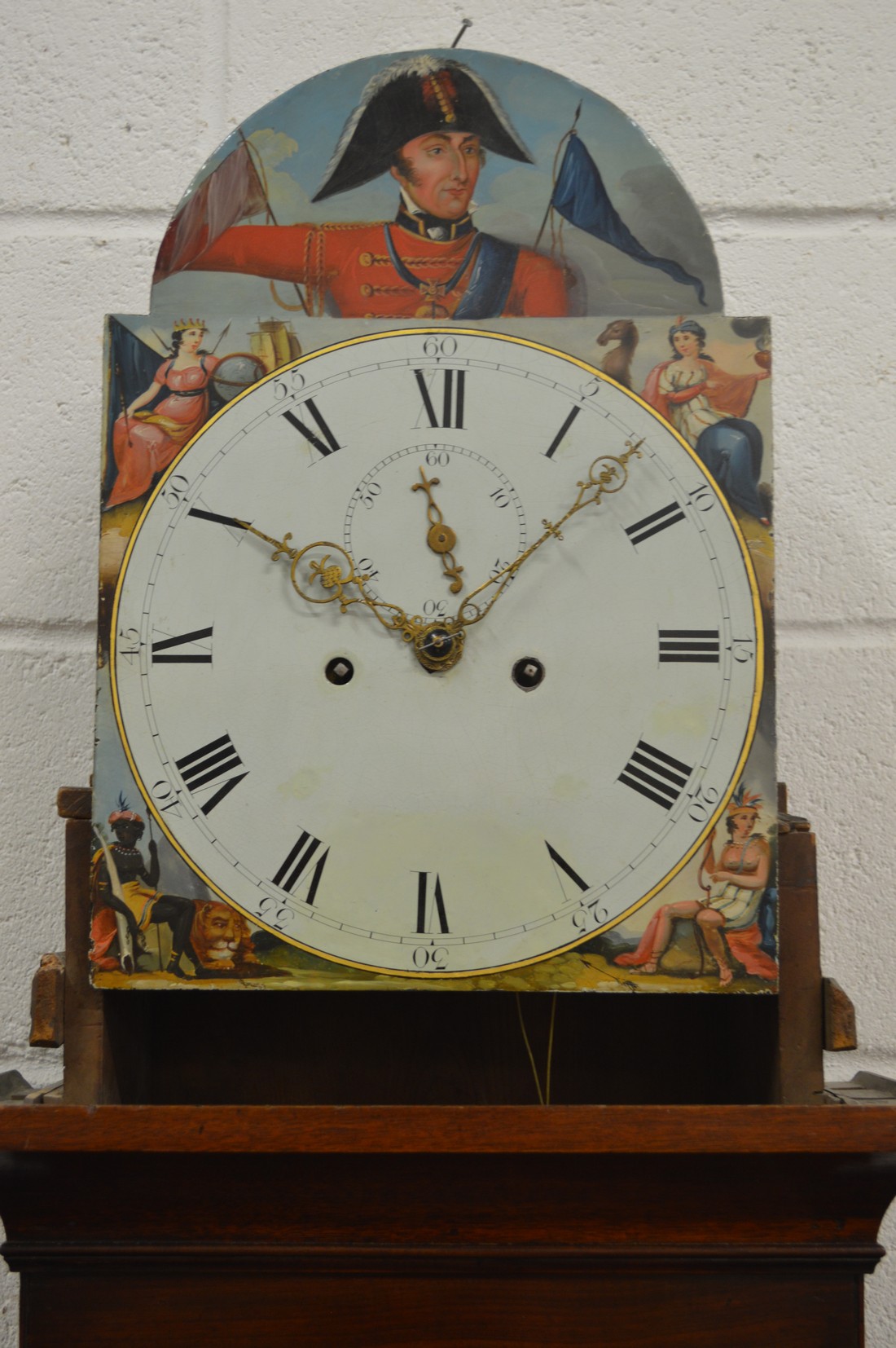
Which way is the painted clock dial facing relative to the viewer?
toward the camera
